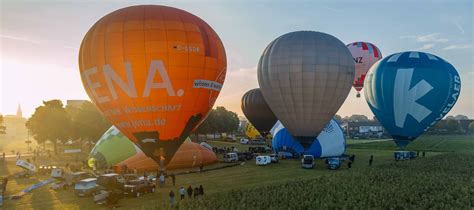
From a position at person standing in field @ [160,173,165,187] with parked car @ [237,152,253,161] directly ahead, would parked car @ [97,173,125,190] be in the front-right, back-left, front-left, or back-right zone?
back-left
